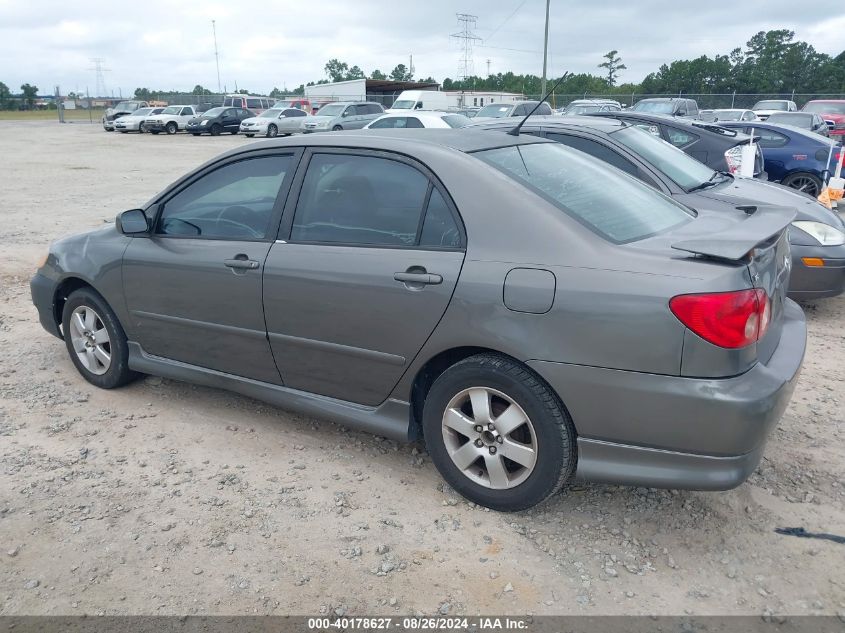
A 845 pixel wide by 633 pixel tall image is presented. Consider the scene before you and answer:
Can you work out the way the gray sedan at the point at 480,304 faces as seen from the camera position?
facing away from the viewer and to the left of the viewer

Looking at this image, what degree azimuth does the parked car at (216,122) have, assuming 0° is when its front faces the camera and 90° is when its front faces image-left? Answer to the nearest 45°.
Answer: approximately 45°

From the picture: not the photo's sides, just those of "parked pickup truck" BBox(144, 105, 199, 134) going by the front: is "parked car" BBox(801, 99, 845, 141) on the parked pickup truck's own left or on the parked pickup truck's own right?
on the parked pickup truck's own left

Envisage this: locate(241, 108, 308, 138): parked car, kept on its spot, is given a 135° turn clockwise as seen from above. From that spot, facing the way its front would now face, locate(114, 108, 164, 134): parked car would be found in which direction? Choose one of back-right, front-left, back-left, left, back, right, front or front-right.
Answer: front-left

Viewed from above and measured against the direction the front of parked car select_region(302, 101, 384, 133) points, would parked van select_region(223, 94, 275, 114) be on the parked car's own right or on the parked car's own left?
on the parked car's own right

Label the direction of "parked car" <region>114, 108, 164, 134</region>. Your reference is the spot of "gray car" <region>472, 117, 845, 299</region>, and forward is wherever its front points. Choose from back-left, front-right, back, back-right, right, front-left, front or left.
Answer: back

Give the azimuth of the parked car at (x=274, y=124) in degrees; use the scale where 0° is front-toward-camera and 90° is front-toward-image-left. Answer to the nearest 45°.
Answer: approximately 45°

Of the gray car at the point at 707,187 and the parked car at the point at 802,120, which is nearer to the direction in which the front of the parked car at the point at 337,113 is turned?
the gray car

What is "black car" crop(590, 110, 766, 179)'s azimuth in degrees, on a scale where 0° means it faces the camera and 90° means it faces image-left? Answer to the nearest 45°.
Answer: approximately 135°

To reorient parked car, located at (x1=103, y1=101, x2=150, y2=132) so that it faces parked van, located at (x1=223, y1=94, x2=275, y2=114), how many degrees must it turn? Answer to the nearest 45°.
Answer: approximately 135° to its left

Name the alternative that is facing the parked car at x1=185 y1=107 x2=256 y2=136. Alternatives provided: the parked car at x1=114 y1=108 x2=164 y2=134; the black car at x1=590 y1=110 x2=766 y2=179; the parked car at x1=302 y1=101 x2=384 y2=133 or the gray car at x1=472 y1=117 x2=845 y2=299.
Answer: the black car at x1=590 y1=110 x2=766 y2=179

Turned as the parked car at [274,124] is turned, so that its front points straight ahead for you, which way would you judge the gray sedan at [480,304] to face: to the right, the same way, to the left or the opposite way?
to the right
